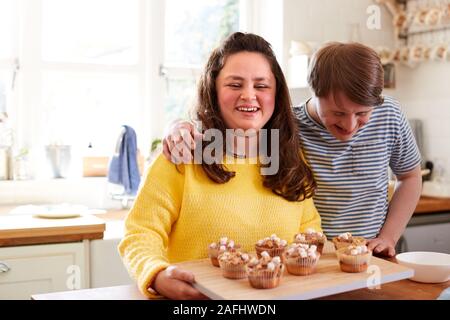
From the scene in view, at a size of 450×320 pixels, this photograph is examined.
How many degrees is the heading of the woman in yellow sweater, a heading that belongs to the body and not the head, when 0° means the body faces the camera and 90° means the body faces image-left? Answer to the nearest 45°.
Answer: approximately 0°

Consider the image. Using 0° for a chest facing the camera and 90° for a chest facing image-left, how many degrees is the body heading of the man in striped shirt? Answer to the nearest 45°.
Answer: approximately 0°
